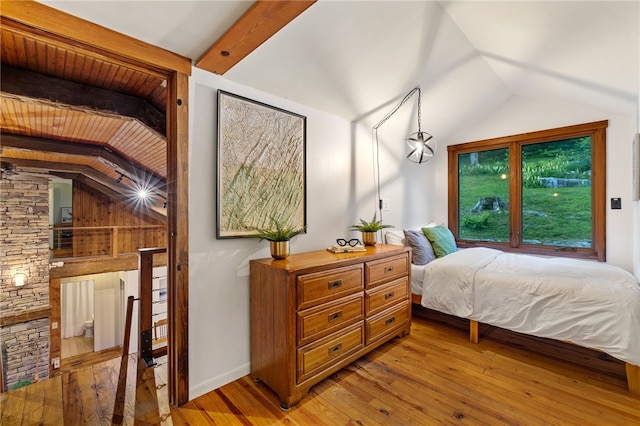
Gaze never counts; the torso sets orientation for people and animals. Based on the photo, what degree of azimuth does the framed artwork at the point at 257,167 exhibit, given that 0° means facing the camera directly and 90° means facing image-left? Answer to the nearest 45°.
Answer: approximately 315°

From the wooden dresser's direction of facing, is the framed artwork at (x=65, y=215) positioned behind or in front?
behind

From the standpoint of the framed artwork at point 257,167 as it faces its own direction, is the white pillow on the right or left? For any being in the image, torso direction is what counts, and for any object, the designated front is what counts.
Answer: on its left

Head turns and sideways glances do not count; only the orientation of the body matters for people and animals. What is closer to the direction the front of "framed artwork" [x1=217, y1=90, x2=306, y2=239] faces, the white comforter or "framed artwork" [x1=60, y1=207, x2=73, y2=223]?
the white comforter

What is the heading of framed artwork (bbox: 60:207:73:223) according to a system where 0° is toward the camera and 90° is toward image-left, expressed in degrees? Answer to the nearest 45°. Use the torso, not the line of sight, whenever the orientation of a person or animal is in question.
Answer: approximately 0°
